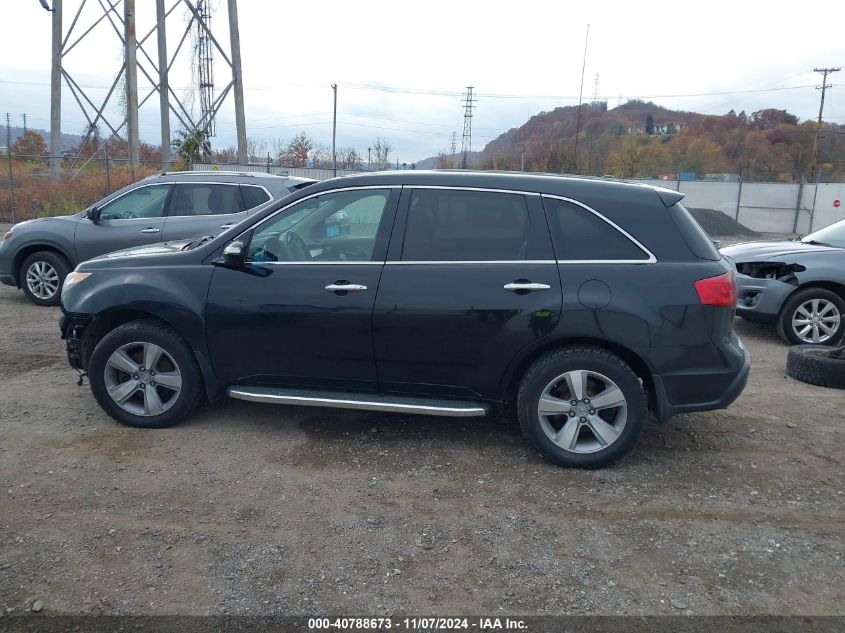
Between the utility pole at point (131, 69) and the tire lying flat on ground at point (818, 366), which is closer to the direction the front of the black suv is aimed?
the utility pole

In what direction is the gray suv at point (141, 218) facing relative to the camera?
to the viewer's left

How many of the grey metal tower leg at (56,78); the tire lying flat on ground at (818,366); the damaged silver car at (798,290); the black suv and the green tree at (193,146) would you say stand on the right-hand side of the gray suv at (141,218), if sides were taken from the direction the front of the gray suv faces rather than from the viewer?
2

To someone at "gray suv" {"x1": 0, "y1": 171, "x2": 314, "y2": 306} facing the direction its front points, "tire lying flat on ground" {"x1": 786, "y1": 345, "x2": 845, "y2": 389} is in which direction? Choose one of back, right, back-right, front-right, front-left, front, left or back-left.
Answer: back-left

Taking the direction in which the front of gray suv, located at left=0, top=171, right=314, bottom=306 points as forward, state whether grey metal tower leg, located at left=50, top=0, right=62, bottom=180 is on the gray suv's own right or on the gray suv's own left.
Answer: on the gray suv's own right

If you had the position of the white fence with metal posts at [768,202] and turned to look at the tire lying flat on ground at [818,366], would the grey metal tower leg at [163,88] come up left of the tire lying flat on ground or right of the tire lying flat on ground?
right

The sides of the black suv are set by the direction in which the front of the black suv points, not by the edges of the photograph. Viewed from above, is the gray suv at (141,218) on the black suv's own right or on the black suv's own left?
on the black suv's own right

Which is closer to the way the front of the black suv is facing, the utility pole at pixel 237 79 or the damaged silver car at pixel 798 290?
the utility pole

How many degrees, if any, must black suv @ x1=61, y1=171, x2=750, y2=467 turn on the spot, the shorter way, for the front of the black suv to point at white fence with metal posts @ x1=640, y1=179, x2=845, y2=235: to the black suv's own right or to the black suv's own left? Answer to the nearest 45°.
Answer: approximately 135° to the black suv's own right

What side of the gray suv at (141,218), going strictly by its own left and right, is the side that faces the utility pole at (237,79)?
right

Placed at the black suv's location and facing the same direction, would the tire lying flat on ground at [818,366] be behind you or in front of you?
behind

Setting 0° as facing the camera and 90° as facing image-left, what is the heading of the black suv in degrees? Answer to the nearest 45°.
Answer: approximately 90°

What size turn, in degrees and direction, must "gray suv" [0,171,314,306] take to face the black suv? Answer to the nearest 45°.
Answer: approximately 90° to its left

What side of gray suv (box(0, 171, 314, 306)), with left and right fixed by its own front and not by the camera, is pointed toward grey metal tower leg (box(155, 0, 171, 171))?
right

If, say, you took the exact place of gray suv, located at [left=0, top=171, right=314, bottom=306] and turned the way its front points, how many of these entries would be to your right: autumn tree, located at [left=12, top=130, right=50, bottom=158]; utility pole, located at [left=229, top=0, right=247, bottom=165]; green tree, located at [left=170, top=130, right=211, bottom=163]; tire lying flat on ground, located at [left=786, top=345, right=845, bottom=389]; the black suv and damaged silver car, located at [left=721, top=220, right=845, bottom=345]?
3
